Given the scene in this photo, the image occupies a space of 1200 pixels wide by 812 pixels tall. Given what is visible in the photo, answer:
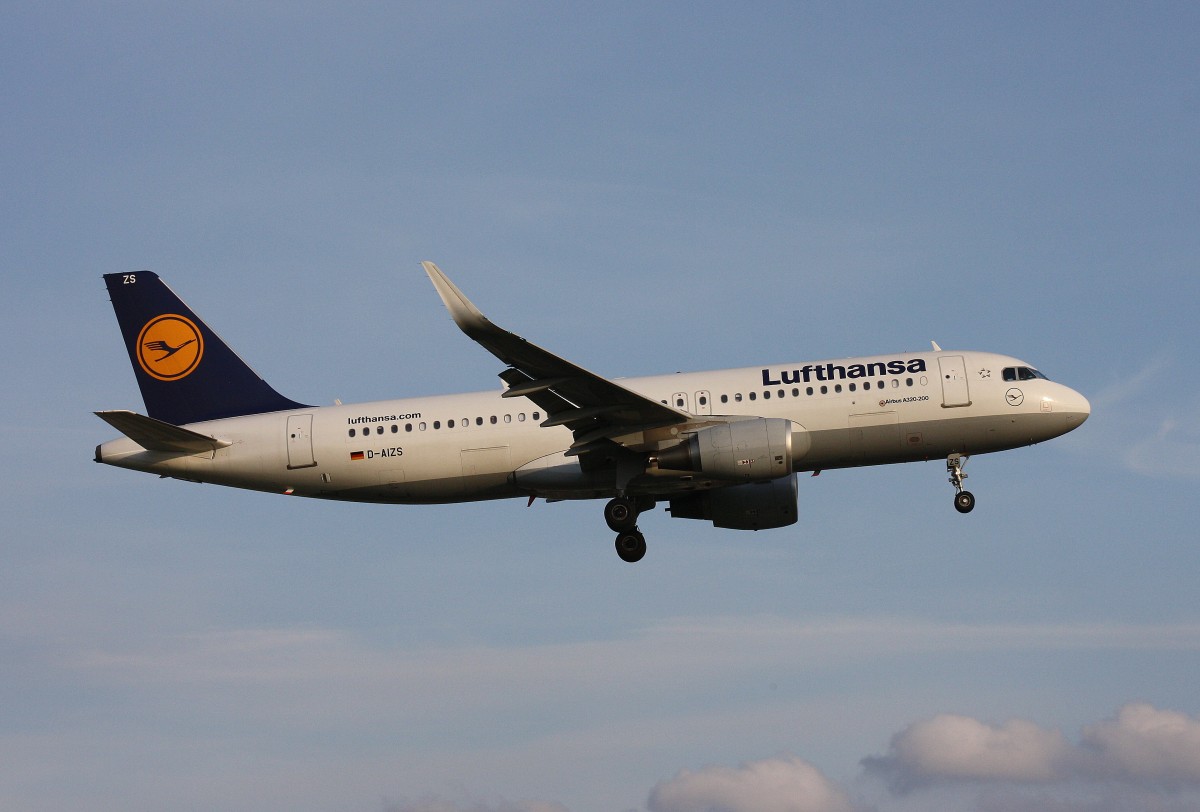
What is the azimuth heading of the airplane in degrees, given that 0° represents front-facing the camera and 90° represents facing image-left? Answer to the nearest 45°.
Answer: approximately 270°
